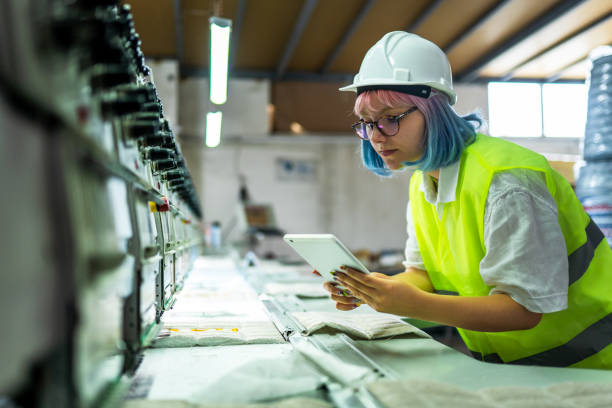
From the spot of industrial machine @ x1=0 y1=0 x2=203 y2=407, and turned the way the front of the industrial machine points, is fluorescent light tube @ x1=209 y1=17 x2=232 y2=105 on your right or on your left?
on your left

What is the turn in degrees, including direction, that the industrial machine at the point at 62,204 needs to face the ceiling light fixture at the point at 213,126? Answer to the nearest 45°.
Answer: approximately 90° to its left

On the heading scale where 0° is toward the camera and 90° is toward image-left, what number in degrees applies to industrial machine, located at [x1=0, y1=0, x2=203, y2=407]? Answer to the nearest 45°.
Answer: approximately 270°

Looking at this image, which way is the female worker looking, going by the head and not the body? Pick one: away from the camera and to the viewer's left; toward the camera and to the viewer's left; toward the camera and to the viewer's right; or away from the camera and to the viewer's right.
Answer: toward the camera and to the viewer's left

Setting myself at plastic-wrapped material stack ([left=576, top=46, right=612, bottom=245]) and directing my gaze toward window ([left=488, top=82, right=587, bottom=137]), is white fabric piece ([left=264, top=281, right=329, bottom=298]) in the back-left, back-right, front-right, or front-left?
back-left

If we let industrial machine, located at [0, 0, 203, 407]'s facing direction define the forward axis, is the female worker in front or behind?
in front

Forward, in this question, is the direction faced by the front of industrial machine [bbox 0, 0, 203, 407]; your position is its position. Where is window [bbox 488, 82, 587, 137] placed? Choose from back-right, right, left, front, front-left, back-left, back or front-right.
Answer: front-left
